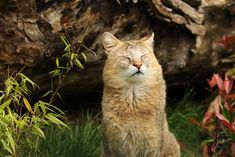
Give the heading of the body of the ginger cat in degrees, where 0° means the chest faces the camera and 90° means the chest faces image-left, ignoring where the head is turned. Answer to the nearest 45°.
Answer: approximately 0°

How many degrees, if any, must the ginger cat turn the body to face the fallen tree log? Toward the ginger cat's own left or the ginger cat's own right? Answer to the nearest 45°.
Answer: approximately 180°
